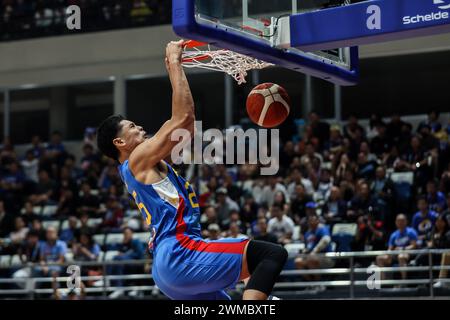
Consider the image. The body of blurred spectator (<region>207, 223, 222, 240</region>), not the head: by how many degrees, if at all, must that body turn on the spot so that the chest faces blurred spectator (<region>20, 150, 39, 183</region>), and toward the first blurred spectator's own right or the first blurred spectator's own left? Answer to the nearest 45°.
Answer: approximately 135° to the first blurred spectator's own right

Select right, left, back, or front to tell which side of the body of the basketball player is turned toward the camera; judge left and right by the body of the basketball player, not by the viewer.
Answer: right

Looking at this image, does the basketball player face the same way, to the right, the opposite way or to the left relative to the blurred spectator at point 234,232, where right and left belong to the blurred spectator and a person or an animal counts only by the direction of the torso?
to the left

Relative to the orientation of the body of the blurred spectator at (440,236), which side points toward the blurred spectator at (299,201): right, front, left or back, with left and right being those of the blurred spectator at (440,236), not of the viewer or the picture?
right

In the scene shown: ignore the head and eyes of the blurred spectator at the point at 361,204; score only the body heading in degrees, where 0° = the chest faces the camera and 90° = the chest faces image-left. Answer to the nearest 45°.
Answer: approximately 0°

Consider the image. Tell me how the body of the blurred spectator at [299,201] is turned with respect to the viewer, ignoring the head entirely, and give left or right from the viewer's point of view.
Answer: facing the viewer

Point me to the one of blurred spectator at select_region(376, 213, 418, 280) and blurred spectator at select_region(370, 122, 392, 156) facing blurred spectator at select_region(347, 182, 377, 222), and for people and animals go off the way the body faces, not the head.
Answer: blurred spectator at select_region(370, 122, 392, 156)

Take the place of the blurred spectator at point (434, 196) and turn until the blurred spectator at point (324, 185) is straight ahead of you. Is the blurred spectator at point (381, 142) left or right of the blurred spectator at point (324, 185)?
right

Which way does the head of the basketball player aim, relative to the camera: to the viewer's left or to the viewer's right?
to the viewer's right

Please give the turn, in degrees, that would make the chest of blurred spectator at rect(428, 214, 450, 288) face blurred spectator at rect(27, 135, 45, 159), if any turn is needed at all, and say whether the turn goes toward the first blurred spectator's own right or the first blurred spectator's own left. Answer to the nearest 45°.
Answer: approximately 90° to the first blurred spectator's own right

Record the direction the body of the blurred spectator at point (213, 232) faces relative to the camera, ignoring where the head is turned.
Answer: toward the camera

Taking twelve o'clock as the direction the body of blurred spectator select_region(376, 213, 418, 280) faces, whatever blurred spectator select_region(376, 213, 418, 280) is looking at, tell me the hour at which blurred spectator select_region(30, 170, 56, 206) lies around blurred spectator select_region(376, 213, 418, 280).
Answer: blurred spectator select_region(30, 170, 56, 206) is roughly at 4 o'clock from blurred spectator select_region(376, 213, 418, 280).
